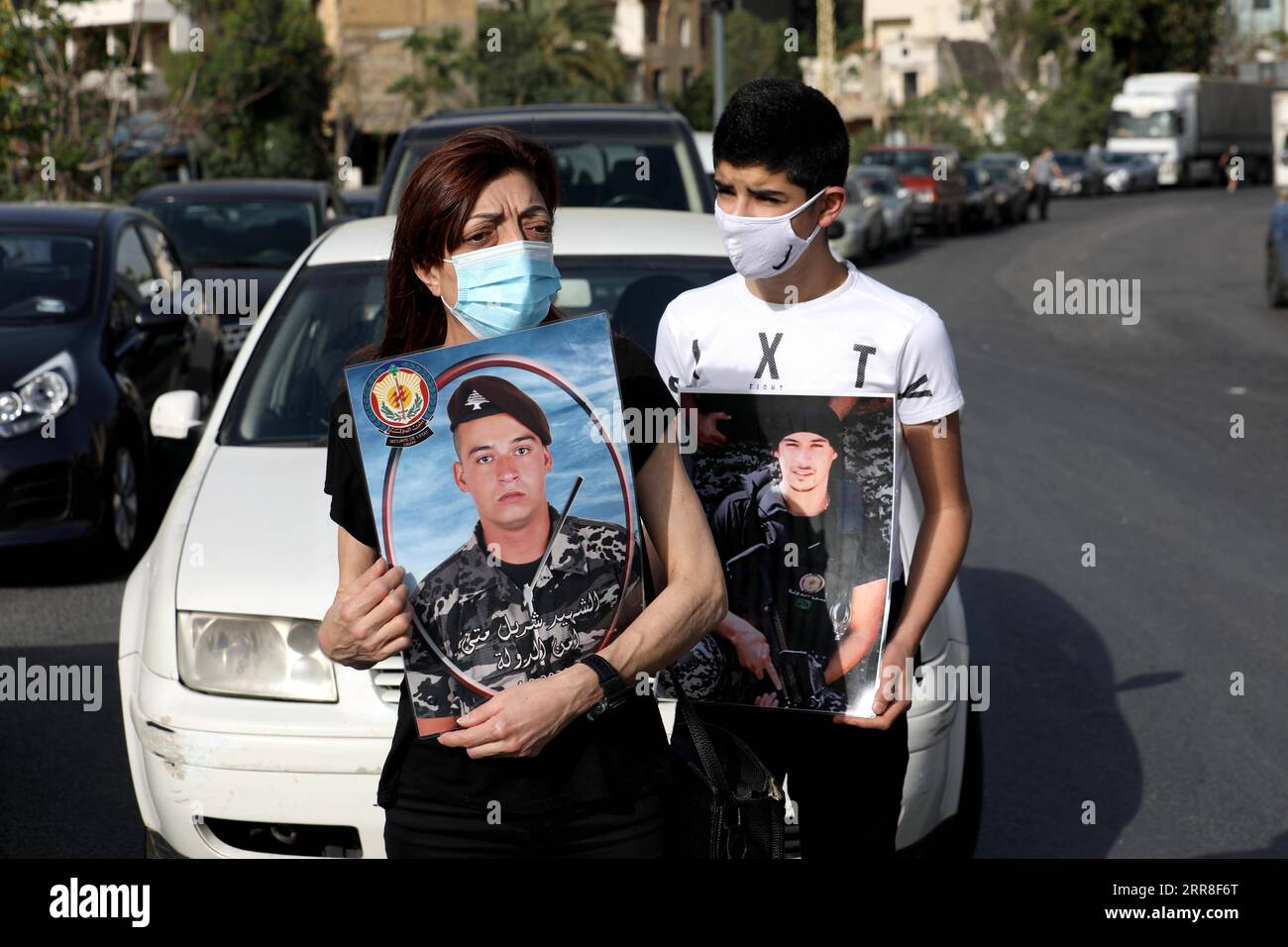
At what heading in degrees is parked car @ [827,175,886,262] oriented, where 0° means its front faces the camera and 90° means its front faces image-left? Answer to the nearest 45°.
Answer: approximately 45°

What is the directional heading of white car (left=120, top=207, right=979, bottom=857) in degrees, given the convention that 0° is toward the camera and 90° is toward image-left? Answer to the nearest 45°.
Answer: approximately 0°

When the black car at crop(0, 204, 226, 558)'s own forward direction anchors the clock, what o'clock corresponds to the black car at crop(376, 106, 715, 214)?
the black car at crop(376, 106, 715, 214) is roughly at 8 o'clock from the black car at crop(0, 204, 226, 558).

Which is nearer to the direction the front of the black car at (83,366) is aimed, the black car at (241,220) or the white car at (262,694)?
the white car

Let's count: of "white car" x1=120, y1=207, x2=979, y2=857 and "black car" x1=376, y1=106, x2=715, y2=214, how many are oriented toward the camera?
2

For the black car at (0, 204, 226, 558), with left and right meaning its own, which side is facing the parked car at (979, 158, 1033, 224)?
back

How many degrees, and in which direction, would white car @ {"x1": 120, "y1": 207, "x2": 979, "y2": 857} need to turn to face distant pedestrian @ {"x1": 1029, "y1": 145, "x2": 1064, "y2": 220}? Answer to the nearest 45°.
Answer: approximately 180°

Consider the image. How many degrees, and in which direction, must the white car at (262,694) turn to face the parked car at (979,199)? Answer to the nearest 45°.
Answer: approximately 180°

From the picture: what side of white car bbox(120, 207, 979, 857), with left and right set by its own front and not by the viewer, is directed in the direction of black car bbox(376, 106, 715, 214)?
back

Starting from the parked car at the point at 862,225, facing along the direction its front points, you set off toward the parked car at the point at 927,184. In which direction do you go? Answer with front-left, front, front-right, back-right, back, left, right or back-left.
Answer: back-right

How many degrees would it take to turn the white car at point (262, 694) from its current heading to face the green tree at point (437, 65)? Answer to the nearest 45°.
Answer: approximately 180°

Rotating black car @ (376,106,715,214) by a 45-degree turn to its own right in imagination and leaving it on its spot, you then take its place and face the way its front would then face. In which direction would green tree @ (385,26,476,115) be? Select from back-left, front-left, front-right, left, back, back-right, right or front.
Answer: back-right
